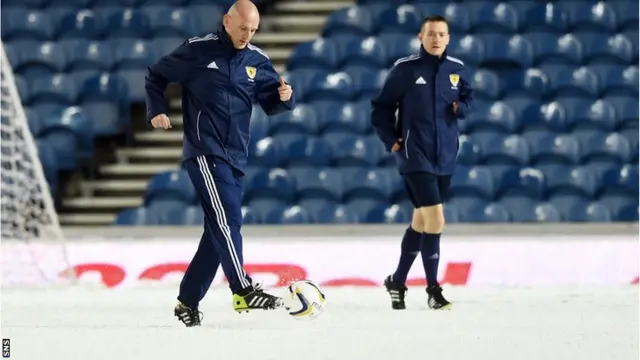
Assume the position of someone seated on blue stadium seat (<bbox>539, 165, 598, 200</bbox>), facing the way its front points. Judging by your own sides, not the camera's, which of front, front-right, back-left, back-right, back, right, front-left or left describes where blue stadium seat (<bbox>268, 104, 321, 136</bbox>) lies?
right

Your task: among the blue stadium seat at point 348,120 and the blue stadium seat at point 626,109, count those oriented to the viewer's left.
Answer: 0

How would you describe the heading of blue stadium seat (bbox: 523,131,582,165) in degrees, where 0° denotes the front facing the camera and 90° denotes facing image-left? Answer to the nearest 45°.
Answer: approximately 0°

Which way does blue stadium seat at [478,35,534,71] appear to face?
toward the camera

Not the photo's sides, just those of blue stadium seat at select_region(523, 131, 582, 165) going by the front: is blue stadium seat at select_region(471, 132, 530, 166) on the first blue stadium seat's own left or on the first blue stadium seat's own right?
on the first blue stadium seat's own right

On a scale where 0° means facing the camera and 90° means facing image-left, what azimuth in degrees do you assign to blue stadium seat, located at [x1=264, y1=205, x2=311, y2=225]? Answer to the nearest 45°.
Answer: approximately 0°

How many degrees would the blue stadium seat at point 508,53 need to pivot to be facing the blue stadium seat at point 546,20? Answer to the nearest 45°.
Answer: approximately 135° to its left

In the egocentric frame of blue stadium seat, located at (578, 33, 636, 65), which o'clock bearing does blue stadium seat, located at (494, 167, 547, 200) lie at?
blue stadium seat, located at (494, 167, 547, 200) is roughly at 1 o'clock from blue stadium seat, located at (578, 33, 636, 65).

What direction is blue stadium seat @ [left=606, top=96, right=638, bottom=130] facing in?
toward the camera

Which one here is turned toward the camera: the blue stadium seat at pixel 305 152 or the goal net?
the blue stadium seat

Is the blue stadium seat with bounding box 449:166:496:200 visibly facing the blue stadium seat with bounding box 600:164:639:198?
no

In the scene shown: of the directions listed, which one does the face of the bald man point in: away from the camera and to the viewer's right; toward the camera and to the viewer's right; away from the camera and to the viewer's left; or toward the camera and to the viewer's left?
toward the camera and to the viewer's right

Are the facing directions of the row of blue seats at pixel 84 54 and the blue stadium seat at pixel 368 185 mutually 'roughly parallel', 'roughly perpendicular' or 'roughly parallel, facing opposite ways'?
roughly parallel

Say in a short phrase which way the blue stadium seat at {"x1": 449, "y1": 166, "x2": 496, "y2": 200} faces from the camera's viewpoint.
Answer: facing the viewer

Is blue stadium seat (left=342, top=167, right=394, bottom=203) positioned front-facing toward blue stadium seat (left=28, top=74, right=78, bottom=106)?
no
